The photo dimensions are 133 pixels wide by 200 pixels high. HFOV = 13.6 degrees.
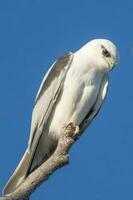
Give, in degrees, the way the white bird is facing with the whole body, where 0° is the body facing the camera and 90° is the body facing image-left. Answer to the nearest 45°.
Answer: approximately 315°
